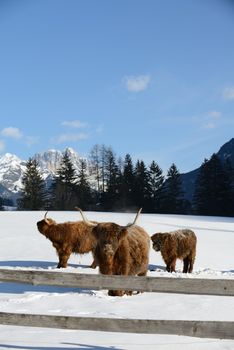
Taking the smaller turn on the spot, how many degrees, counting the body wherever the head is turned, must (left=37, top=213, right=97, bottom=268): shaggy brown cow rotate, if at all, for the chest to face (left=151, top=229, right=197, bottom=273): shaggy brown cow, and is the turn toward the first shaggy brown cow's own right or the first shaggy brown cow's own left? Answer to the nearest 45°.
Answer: approximately 180°

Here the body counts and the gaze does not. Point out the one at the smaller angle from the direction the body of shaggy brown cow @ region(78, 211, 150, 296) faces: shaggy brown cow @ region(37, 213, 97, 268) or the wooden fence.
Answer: the wooden fence

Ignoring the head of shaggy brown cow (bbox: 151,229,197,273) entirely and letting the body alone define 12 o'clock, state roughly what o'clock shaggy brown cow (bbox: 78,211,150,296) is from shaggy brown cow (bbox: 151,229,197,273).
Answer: shaggy brown cow (bbox: 78,211,150,296) is roughly at 11 o'clock from shaggy brown cow (bbox: 151,229,197,273).

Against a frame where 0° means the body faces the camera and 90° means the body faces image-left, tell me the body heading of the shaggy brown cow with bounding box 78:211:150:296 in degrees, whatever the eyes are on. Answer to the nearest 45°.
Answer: approximately 45°

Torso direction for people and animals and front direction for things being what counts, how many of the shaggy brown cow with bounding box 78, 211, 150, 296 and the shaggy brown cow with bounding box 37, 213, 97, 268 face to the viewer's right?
0

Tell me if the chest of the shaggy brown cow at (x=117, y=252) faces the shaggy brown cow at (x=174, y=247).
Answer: no

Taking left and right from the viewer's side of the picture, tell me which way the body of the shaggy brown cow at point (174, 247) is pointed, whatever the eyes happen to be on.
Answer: facing the viewer and to the left of the viewer

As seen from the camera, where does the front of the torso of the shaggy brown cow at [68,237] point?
to the viewer's left

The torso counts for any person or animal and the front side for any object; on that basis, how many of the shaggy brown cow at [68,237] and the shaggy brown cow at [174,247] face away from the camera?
0

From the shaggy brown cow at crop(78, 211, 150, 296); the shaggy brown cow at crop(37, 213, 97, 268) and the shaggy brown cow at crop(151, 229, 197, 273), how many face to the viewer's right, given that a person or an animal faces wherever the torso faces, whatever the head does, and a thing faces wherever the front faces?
0

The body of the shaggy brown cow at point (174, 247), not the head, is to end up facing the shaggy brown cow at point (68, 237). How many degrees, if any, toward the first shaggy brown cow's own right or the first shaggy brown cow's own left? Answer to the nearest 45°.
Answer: approximately 45° to the first shaggy brown cow's own right

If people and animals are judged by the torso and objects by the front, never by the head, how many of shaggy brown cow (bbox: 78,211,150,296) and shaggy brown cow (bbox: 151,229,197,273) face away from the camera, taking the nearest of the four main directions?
0
